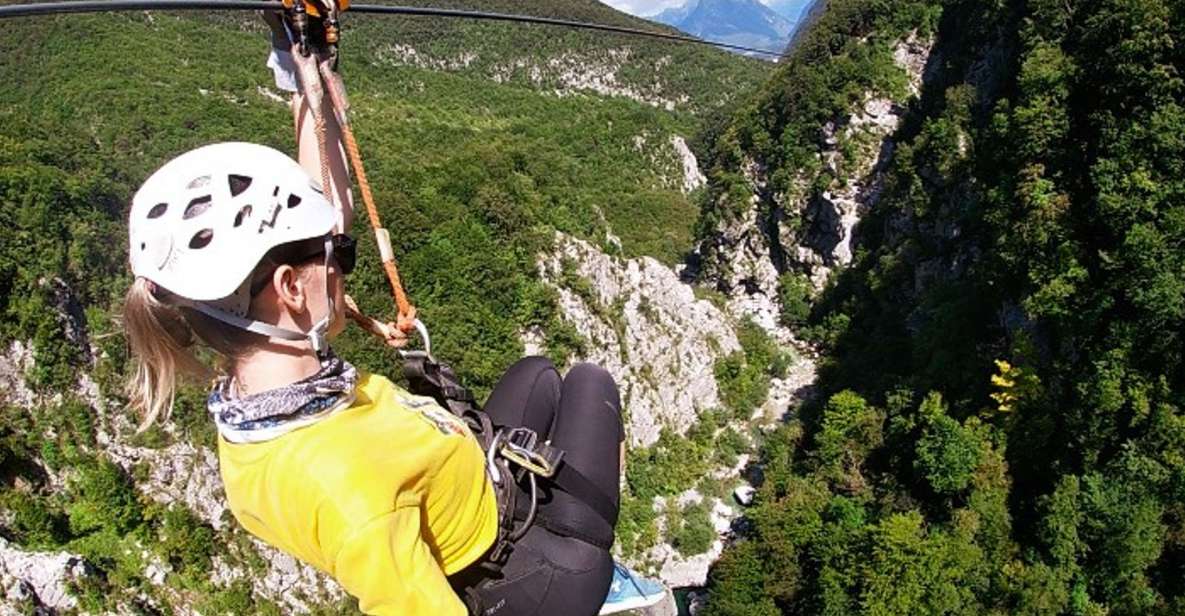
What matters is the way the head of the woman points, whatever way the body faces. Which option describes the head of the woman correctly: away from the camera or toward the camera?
away from the camera

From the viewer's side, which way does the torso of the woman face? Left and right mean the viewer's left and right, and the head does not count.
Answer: facing away from the viewer and to the right of the viewer
